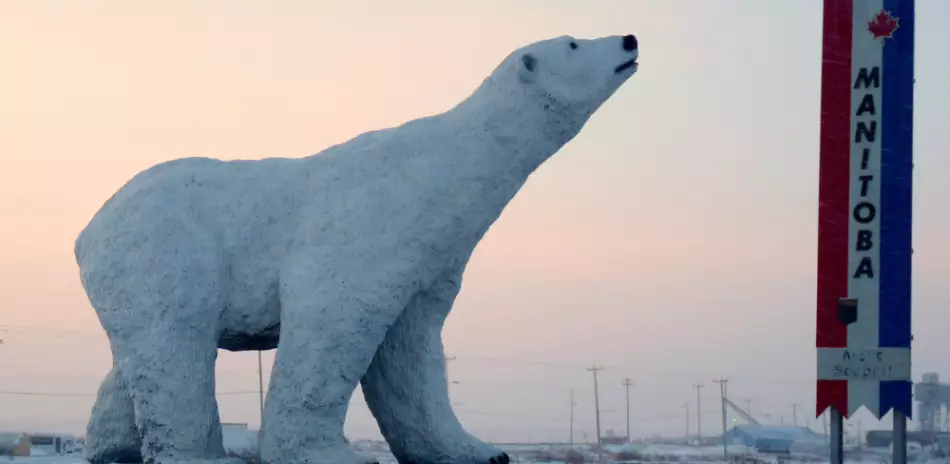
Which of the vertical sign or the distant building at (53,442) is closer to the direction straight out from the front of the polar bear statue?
the vertical sign

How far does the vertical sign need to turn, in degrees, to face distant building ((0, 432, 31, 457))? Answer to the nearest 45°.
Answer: approximately 135° to its right

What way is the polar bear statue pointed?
to the viewer's right

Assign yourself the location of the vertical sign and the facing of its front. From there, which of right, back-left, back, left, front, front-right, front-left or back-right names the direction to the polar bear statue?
front-right

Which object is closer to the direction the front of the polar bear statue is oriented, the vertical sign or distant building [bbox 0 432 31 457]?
the vertical sign

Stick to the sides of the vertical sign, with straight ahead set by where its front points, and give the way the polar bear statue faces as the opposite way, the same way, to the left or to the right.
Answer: to the left

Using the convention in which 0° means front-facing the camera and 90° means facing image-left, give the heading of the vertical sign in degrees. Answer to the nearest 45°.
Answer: approximately 0°

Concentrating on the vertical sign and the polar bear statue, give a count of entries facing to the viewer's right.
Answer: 1

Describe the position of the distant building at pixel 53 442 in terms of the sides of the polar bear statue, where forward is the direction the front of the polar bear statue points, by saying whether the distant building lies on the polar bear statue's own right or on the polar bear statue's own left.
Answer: on the polar bear statue's own left
